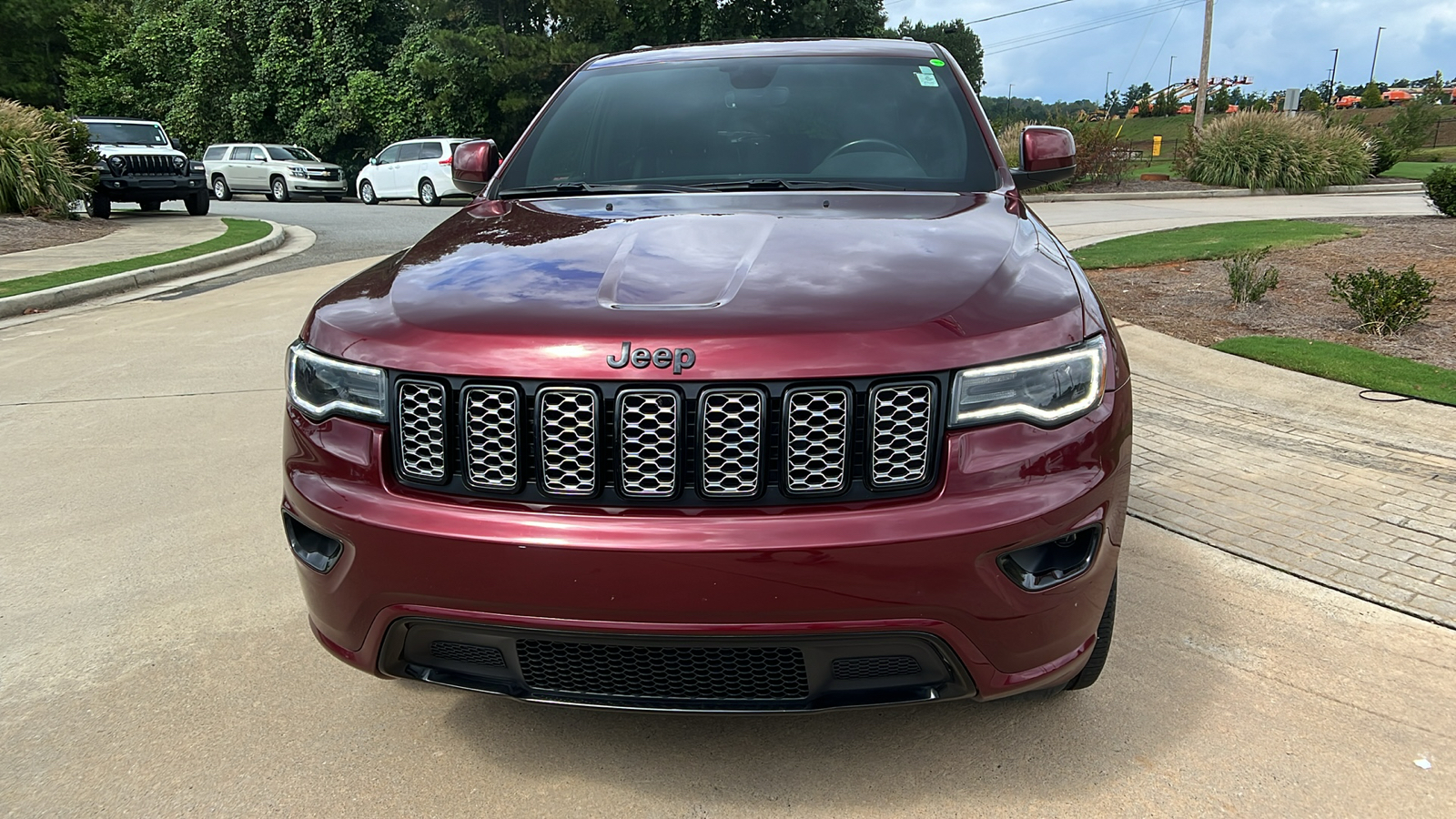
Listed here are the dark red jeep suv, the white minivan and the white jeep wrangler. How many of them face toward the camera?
2

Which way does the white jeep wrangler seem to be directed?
toward the camera

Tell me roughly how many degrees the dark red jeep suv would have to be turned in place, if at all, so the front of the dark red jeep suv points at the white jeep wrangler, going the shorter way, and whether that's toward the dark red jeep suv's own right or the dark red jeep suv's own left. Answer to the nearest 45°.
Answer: approximately 135° to the dark red jeep suv's own right

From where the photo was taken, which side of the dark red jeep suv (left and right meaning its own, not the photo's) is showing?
front

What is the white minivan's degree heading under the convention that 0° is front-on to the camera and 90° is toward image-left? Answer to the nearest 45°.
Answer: approximately 135°

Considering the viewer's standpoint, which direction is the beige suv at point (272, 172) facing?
facing the viewer and to the right of the viewer

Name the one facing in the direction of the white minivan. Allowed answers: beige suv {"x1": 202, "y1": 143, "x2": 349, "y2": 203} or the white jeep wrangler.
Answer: the beige suv

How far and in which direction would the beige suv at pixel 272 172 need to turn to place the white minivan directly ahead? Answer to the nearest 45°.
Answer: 0° — it already faces it

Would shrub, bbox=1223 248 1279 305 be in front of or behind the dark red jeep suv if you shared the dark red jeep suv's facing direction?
behind

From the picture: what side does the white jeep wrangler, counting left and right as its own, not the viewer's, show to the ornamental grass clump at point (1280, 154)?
left

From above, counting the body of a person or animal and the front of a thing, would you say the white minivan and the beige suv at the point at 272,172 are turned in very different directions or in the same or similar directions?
very different directions

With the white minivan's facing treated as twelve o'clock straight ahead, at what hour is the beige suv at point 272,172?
The beige suv is roughly at 12 o'clock from the white minivan.

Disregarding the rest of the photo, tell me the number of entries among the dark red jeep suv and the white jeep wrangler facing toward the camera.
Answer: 2
